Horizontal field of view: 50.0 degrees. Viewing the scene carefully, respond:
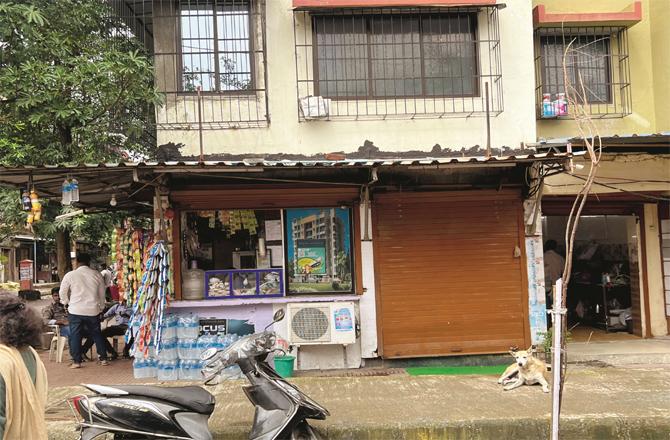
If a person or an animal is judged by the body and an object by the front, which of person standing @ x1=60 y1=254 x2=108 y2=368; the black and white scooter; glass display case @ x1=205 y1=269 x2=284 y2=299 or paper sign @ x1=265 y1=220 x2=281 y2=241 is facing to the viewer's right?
the black and white scooter

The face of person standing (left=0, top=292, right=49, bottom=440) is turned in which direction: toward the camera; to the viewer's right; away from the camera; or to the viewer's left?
away from the camera

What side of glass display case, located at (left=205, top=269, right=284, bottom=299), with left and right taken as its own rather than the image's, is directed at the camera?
front

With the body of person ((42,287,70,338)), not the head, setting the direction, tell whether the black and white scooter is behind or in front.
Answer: in front

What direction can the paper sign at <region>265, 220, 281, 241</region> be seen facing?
toward the camera

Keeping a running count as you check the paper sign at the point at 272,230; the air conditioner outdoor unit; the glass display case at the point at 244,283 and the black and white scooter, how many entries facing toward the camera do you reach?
3

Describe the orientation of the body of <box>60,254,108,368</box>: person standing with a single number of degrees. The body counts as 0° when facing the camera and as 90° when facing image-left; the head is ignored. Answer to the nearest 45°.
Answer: approximately 180°

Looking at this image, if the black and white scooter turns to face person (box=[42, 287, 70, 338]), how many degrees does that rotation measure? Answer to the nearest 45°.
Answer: approximately 90° to its left

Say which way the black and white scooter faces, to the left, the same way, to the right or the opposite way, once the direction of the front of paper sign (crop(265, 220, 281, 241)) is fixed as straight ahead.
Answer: to the left

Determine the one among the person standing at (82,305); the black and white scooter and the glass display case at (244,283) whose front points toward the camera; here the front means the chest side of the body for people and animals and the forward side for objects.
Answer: the glass display case

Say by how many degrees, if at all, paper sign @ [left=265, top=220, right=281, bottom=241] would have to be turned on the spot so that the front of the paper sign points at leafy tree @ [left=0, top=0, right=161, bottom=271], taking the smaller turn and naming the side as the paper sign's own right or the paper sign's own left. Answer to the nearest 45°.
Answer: approximately 90° to the paper sign's own right

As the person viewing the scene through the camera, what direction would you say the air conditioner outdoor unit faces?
facing the viewer

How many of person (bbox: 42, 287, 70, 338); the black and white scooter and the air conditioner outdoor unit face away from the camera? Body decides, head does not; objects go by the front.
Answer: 0

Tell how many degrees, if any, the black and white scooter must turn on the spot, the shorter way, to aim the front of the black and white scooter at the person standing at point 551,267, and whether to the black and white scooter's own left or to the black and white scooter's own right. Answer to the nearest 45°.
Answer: approximately 45° to the black and white scooter's own left

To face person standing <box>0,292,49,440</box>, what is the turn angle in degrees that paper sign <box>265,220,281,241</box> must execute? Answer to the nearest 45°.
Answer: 0° — it already faces them

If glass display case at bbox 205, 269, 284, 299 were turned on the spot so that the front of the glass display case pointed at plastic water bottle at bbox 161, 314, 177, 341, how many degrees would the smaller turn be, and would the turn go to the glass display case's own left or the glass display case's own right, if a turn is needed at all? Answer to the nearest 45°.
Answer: approximately 90° to the glass display case's own right

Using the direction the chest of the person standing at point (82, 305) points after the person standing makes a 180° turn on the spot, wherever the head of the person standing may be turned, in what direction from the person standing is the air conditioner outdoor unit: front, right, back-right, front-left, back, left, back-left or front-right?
front-left
